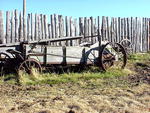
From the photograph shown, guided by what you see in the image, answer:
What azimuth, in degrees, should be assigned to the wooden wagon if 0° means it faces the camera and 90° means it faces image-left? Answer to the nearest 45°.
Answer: approximately 90°
